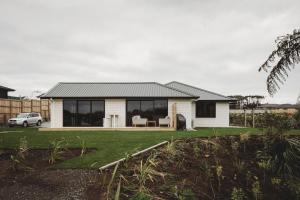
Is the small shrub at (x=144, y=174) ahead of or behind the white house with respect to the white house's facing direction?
ahead

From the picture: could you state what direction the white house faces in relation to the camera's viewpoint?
facing the viewer

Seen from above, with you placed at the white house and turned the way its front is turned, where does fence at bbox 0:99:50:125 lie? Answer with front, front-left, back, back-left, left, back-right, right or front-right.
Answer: back-right

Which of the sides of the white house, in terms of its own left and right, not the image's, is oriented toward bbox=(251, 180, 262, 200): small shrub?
front

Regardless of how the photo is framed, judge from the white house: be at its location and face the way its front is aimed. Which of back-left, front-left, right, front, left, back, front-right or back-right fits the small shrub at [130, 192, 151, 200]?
front

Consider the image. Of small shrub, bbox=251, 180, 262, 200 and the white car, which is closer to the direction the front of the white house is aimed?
the small shrub

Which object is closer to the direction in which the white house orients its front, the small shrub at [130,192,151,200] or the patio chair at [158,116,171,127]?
the small shrub

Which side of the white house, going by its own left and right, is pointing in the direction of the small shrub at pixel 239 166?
front

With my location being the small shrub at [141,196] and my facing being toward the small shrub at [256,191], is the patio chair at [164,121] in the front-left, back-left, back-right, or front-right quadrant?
front-left
